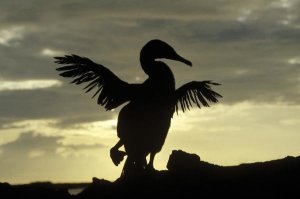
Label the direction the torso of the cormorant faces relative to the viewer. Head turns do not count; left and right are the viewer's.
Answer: facing the viewer and to the right of the viewer
